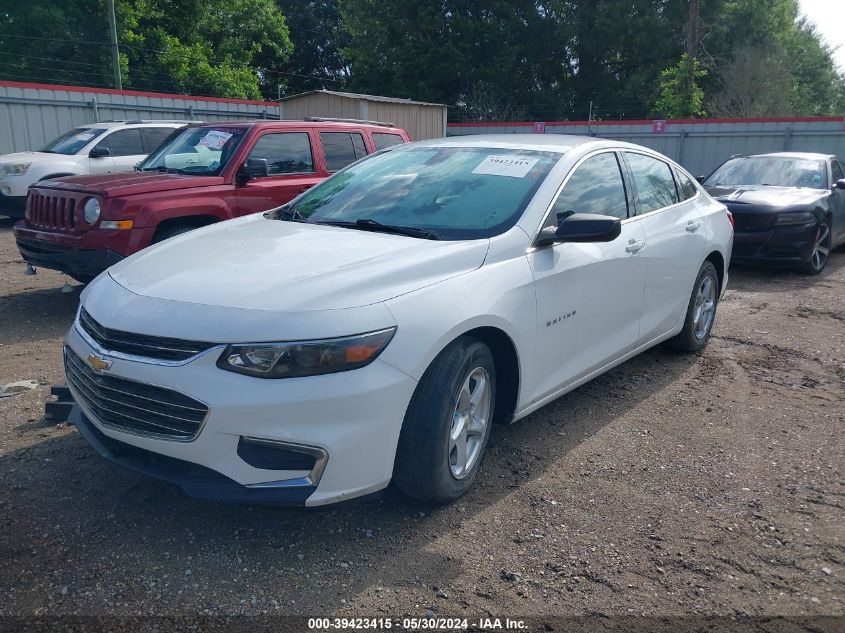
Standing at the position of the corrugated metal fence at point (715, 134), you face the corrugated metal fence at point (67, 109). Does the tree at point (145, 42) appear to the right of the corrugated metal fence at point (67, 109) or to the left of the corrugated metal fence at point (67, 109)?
right

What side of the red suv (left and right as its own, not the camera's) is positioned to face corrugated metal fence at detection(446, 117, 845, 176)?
back

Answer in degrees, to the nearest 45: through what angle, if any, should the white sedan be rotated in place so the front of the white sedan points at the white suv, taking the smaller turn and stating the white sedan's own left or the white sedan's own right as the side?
approximately 90° to the white sedan's own right

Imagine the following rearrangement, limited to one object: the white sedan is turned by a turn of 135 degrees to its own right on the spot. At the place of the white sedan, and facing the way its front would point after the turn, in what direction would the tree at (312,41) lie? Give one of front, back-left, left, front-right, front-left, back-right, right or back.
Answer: front

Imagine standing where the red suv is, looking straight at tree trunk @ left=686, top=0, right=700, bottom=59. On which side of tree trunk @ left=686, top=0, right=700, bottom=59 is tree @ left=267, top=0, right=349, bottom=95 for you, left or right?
left

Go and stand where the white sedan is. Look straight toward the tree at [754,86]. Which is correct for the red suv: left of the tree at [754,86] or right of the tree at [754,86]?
left

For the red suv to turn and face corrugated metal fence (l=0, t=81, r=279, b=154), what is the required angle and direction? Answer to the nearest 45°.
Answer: approximately 135° to its right

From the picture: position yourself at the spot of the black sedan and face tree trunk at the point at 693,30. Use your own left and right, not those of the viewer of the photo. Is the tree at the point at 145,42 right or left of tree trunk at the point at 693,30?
left

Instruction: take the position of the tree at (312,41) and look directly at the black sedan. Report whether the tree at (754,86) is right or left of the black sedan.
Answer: left

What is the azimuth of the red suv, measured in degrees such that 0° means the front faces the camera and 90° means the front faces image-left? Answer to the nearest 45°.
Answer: approximately 45°

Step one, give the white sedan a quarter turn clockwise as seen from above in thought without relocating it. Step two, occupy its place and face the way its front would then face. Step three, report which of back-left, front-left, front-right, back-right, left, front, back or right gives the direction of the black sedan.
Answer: right

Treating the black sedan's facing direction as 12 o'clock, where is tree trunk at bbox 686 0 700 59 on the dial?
The tree trunk is roughly at 4 o'clock from the black sedan.
